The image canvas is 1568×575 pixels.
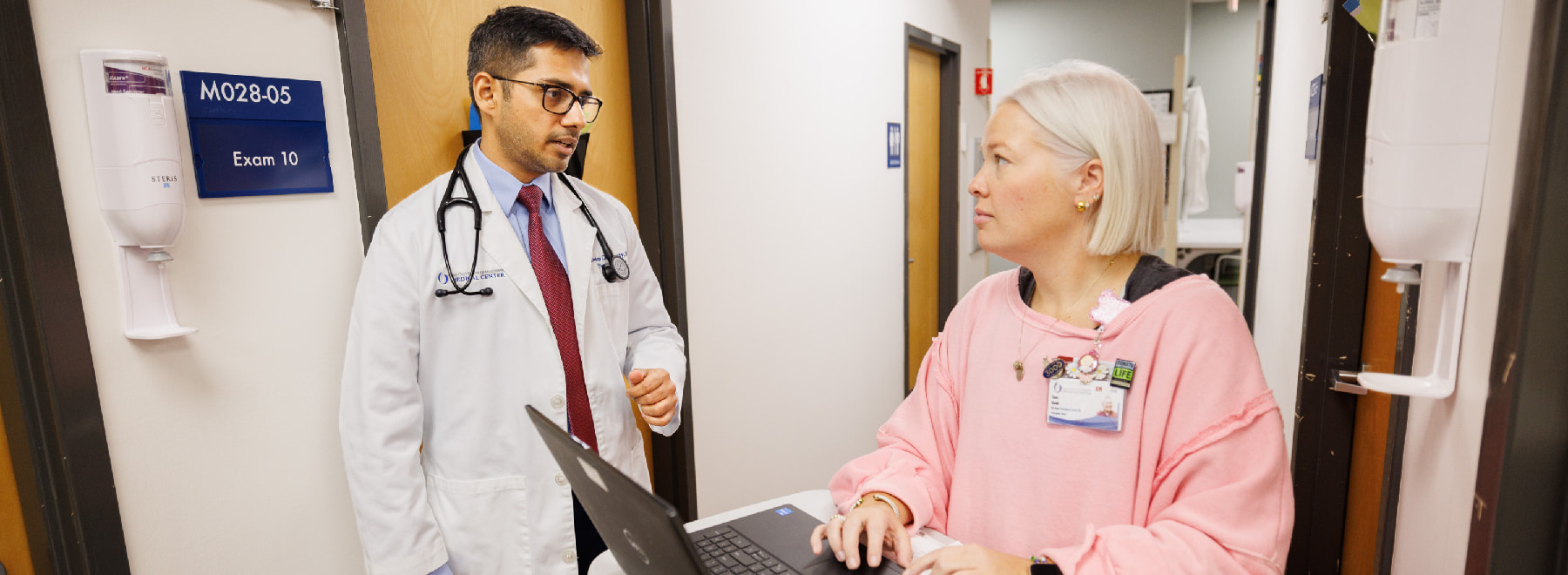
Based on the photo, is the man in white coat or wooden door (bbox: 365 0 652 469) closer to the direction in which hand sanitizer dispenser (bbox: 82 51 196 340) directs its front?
the man in white coat

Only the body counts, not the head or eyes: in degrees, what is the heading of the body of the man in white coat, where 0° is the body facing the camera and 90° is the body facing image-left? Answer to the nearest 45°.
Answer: approximately 315°

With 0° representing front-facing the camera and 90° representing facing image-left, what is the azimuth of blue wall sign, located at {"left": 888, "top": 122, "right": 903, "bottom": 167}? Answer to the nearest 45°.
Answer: approximately 315°

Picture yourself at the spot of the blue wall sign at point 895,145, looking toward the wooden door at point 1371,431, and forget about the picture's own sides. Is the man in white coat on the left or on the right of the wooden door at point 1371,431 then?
right

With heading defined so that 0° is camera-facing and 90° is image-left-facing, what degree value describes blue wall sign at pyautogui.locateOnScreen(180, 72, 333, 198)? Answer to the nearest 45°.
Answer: approximately 315°

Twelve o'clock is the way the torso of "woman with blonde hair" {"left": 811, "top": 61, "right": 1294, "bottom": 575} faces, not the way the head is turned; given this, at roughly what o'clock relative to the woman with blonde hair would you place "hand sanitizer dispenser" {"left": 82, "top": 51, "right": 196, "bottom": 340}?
The hand sanitizer dispenser is roughly at 1 o'clock from the woman with blonde hair.

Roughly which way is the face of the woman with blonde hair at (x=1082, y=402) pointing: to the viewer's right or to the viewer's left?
to the viewer's left
